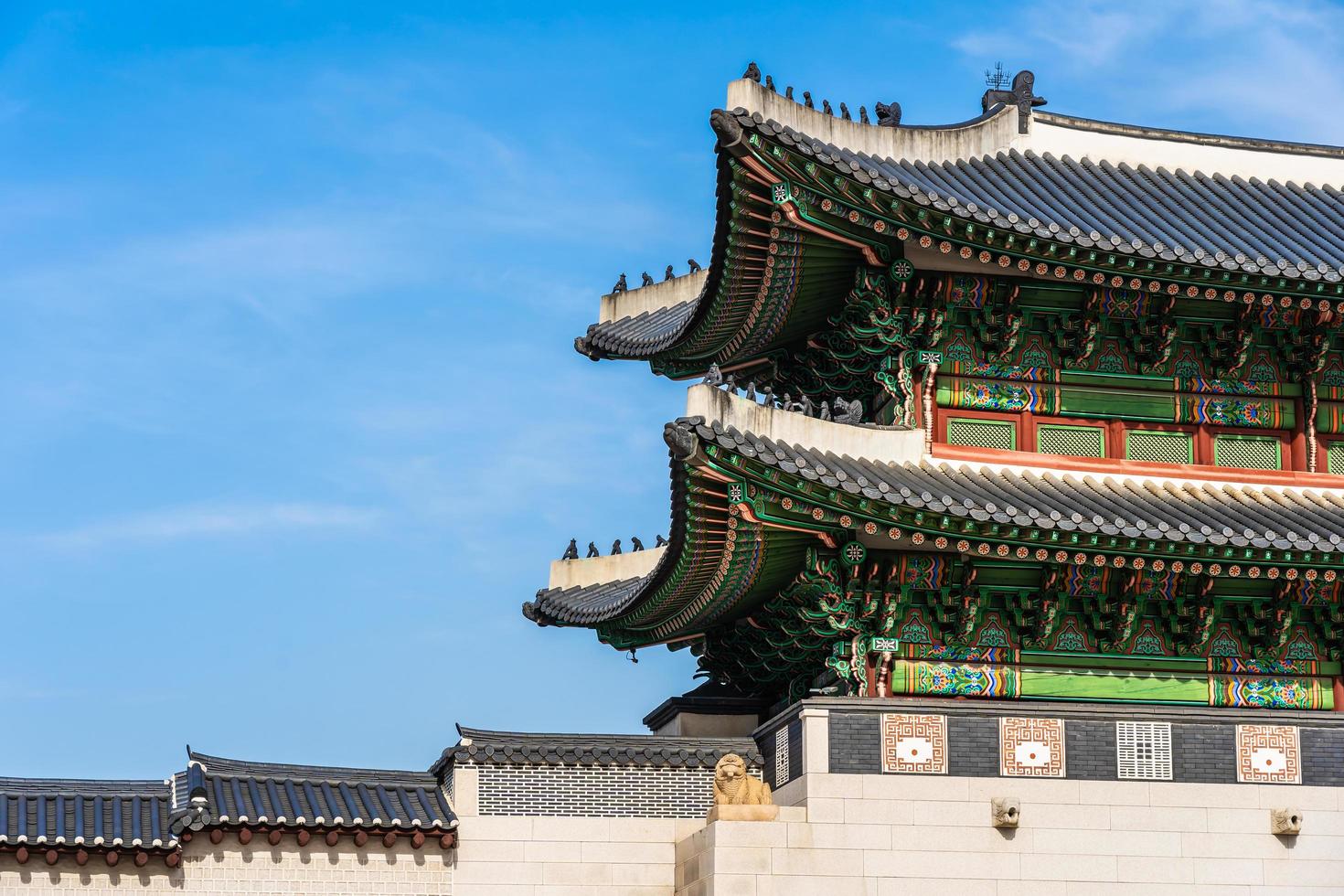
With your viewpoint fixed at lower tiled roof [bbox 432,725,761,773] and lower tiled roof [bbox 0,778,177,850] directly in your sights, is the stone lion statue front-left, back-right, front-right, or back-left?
back-left

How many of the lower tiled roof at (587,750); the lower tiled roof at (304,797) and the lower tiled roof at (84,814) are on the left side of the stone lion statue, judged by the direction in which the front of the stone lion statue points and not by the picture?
0

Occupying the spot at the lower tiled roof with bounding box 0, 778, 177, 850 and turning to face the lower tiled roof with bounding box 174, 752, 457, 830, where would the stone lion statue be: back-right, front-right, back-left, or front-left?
front-right

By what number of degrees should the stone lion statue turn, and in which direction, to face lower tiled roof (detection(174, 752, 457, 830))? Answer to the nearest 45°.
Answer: approximately 45° to its right

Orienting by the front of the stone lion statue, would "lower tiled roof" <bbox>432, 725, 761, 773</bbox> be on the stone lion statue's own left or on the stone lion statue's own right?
on the stone lion statue's own right

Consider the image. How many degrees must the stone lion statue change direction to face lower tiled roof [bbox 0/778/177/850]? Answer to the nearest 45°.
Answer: approximately 45° to its right

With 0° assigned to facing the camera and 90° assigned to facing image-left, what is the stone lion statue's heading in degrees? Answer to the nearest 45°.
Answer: approximately 45°
